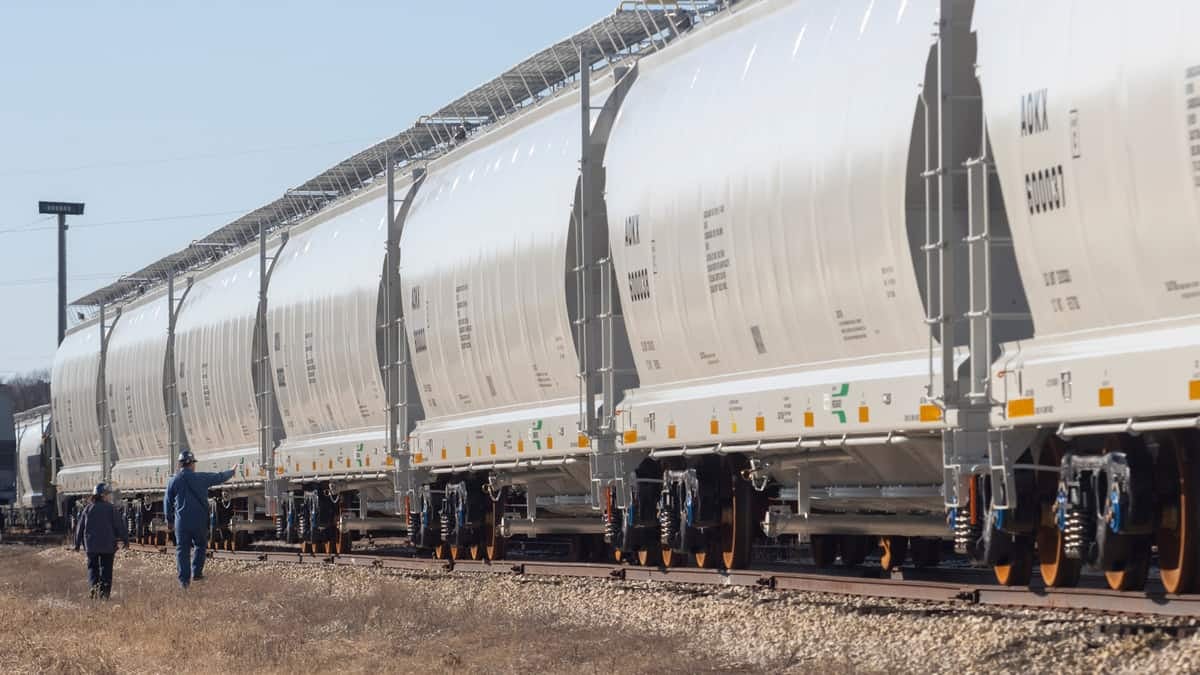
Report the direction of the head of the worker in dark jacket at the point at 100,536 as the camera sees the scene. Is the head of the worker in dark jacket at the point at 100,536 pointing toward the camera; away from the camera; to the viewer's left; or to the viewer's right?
away from the camera

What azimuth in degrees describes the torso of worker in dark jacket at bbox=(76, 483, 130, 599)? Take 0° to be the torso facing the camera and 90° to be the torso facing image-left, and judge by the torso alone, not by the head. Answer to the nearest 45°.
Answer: approximately 180°
